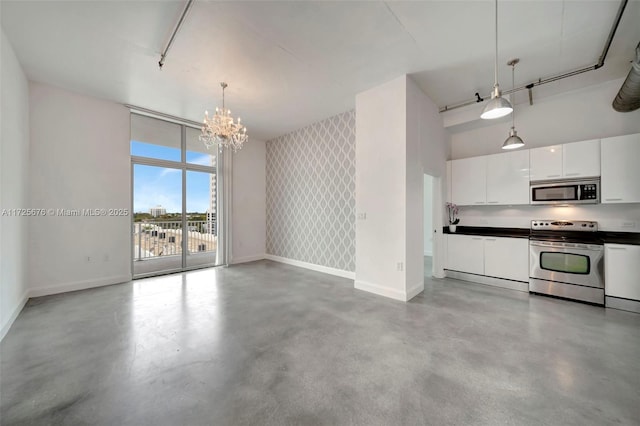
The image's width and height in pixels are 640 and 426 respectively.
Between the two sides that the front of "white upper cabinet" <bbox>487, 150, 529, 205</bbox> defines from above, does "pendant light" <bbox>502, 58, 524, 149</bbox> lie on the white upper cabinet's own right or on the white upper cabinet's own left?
on the white upper cabinet's own left

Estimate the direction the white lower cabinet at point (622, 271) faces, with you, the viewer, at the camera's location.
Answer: facing the viewer

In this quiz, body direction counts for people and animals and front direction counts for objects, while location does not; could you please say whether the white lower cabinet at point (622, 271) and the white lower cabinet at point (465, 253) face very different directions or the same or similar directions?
same or similar directions

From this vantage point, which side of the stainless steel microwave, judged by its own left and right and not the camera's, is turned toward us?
front

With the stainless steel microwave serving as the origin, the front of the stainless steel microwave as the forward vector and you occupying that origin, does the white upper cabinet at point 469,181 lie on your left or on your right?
on your right

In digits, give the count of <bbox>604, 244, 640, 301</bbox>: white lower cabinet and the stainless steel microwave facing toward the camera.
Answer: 2
